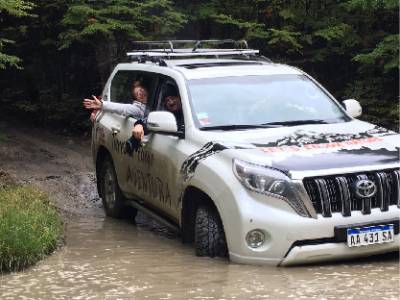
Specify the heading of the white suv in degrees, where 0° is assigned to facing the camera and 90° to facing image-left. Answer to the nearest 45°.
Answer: approximately 315°

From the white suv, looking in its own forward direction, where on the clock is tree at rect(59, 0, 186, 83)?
The tree is roughly at 7 o'clock from the white suv.
